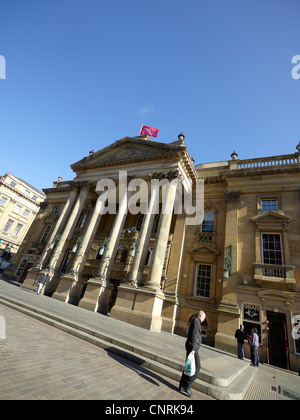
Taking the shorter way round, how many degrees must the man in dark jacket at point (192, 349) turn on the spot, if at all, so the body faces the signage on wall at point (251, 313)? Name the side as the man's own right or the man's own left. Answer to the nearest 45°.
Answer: approximately 90° to the man's own left

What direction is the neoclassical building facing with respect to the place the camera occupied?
facing the viewer and to the left of the viewer

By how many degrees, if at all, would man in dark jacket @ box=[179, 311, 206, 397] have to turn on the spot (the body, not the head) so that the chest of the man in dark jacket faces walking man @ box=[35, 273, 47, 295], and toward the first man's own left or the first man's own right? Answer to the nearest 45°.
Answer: approximately 135° to the first man's own left
